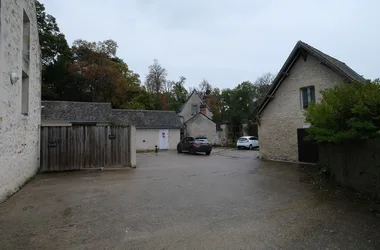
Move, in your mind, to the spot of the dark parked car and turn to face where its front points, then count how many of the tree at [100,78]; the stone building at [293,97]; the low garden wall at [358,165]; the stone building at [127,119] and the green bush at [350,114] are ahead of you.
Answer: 2

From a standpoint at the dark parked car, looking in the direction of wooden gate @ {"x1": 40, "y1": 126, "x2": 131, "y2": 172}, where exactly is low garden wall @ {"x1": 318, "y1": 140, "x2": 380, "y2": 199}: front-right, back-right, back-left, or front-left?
front-left

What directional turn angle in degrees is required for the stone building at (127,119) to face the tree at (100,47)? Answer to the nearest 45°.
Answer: approximately 180°

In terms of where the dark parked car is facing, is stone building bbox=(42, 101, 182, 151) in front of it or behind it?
in front

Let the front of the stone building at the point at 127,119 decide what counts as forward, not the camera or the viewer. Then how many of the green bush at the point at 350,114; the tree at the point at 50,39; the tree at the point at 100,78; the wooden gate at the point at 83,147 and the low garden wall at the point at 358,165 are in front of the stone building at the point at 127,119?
3

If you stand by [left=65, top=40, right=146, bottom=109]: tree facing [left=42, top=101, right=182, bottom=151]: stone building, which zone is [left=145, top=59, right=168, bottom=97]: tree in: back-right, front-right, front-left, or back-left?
back-left

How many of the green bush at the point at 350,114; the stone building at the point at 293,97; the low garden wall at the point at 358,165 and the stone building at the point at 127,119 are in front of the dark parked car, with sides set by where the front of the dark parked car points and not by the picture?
1

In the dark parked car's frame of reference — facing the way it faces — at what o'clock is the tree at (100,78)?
The tree is roughly at 12 o'clock from the dark parked car.

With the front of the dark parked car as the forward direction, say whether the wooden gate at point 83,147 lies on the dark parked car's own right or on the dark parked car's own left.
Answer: on the dark parked car's own left

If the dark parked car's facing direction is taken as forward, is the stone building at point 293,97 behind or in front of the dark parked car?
behind

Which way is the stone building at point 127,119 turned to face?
toward the camera

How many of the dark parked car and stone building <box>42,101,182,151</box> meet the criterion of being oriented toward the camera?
1

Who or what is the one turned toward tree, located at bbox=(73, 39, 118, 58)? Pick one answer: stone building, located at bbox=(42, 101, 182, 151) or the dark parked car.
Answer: the dark parked car
